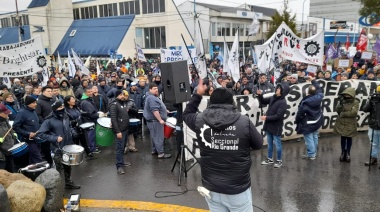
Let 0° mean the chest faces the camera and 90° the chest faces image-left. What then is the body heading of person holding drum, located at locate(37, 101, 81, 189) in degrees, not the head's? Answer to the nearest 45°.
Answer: approximately 315°

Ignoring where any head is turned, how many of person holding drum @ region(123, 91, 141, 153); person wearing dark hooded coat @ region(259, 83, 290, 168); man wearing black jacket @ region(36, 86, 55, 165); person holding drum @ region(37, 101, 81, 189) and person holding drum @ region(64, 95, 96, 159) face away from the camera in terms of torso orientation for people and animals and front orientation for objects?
0

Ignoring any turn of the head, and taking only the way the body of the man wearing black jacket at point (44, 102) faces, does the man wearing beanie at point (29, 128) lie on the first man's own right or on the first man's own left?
on the first man's own right

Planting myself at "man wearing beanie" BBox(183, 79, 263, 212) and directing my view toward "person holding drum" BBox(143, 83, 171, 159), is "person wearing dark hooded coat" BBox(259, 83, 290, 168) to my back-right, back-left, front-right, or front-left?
front-right

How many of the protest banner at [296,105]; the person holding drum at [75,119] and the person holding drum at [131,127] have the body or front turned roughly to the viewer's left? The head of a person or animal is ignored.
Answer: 0

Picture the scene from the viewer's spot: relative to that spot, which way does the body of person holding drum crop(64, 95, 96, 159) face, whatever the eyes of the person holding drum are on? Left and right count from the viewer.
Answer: facing the viewer and to the right of the viewer

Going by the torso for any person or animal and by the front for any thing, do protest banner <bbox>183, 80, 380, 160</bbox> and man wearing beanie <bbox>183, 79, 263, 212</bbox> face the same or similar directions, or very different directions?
very different directions

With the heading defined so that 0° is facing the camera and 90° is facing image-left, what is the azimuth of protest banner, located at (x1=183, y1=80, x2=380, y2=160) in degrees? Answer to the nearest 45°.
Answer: approximately 0°

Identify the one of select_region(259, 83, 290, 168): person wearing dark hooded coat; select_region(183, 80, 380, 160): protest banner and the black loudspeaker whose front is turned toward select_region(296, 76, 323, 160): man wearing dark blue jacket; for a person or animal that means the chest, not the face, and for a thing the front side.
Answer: the protest banner

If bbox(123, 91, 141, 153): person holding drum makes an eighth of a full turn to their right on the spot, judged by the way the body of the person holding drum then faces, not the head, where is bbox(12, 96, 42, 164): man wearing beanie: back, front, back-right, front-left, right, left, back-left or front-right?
front-right

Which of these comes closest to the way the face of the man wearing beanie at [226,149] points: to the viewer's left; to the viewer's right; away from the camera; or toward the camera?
away from the camera

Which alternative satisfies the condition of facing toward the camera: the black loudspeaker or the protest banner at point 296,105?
the protest banner
